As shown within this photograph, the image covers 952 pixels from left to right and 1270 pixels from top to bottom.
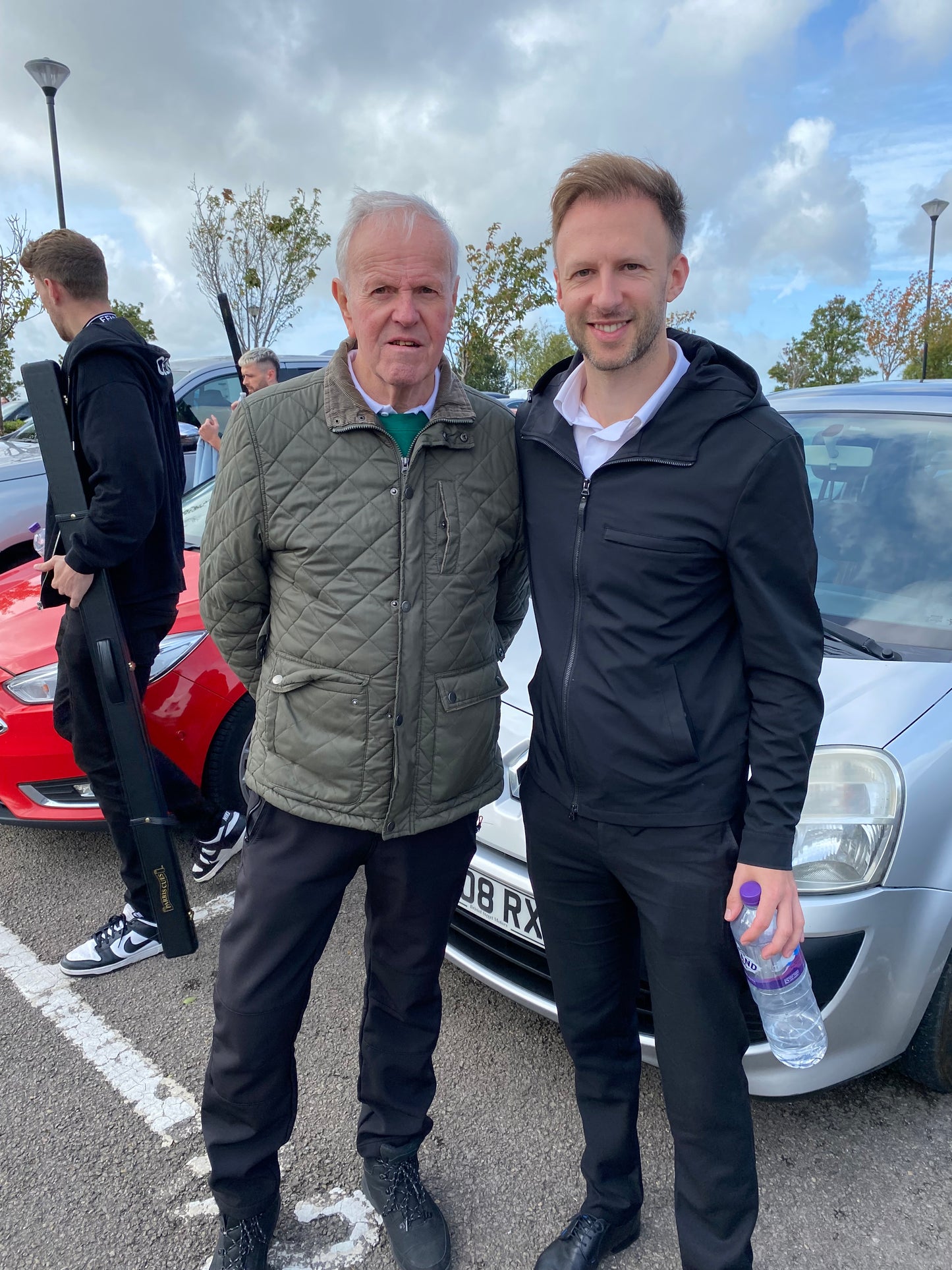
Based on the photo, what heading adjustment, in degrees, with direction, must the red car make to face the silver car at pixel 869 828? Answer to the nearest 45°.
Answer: approximately 90° to its left

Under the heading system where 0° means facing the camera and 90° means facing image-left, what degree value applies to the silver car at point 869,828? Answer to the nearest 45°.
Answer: approximately 45°

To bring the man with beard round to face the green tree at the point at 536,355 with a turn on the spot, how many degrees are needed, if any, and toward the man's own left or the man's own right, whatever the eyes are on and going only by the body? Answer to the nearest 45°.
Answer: approximately 135° to the man's own right

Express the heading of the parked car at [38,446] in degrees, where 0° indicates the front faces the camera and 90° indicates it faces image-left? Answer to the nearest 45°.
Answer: approximately 45°

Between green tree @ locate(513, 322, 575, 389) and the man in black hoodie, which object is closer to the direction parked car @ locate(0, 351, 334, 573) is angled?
the man in black hoodie

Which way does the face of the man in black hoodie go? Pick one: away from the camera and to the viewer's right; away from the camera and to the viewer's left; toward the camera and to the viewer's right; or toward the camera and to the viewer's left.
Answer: away from the camera and to the viewer's left

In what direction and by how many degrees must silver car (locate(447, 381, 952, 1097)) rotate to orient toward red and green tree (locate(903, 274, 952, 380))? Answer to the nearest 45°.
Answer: approximately 135° to its right

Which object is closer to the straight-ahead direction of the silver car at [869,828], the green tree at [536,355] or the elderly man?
the elderly man

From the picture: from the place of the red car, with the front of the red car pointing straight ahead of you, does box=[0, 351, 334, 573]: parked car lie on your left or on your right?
on your right
